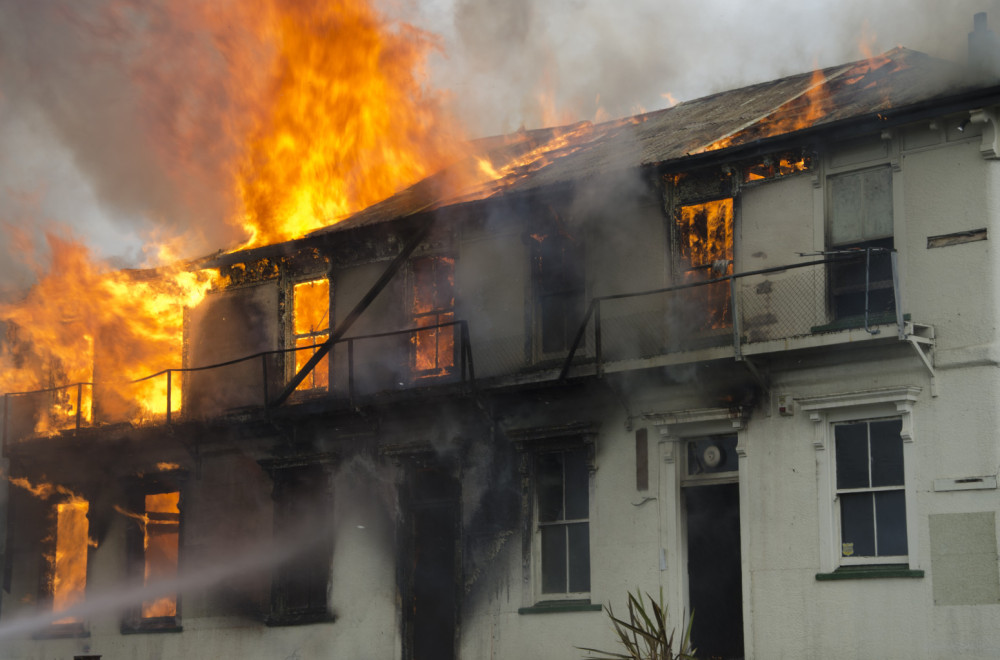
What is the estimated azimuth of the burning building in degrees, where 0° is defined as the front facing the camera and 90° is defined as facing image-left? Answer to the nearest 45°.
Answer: approximately 45°
